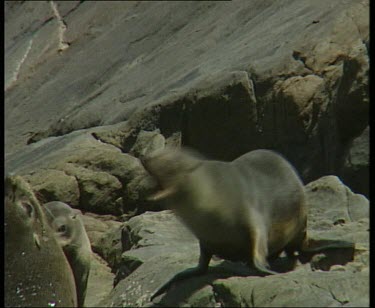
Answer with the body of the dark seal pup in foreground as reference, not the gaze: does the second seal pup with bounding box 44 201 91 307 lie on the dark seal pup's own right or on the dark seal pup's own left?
on the dark seal pup's own right
